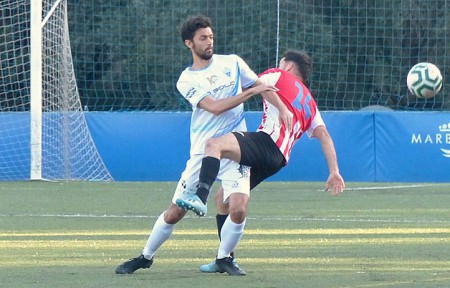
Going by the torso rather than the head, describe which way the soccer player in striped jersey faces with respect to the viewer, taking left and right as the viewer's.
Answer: facing away from the viewer and to the left of the viewer

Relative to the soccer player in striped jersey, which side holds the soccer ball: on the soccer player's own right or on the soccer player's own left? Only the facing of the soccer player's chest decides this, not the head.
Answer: on the soccer player's own right
